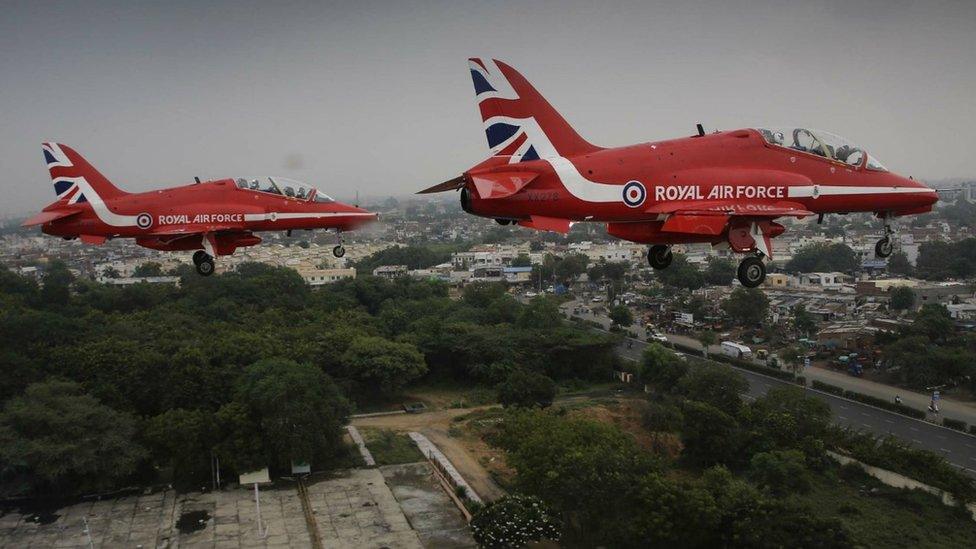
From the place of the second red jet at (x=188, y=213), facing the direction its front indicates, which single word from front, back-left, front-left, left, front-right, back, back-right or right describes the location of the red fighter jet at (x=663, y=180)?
front-right

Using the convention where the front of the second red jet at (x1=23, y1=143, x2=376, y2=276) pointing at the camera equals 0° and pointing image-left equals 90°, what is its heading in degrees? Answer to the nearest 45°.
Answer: approximately 270°
